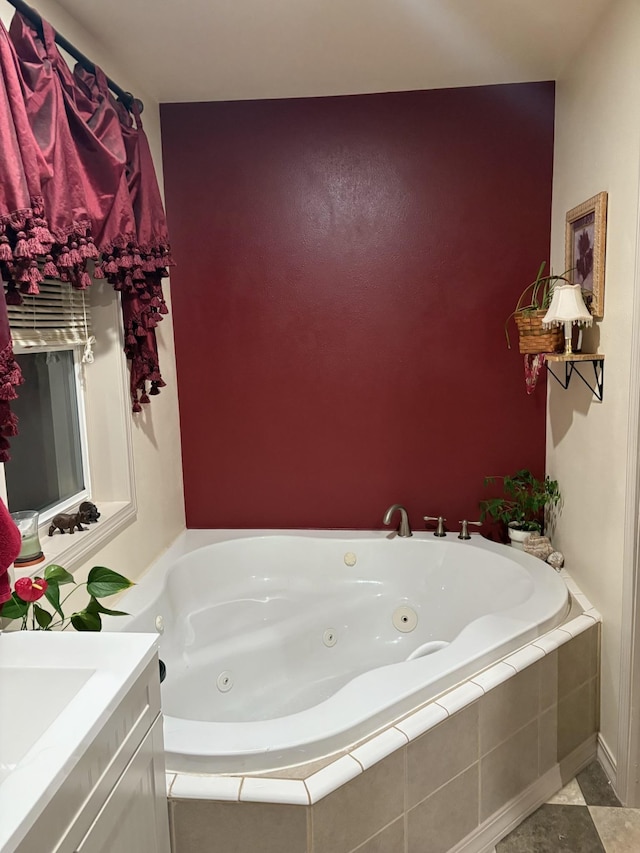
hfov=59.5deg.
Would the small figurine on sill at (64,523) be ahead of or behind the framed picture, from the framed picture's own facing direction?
ahead

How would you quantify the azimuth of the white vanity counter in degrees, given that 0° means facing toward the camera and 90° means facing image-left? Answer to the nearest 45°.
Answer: approximately 270°

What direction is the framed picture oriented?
to the viewer's left

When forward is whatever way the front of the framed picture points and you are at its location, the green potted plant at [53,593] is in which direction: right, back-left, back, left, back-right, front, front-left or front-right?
front-left

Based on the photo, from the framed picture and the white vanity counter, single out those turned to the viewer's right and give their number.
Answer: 1

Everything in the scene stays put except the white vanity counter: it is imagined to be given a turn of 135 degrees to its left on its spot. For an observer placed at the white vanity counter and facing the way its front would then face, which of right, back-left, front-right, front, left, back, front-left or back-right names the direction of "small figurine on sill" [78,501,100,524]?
front-right

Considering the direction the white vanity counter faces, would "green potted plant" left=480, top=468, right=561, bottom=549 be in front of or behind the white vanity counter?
in front

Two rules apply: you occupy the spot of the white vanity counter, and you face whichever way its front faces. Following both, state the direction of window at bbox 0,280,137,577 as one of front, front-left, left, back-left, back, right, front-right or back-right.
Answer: left
